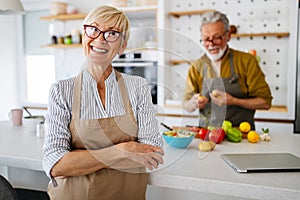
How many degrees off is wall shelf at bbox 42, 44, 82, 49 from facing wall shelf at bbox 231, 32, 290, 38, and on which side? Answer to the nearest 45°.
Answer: approximately 45° to its left

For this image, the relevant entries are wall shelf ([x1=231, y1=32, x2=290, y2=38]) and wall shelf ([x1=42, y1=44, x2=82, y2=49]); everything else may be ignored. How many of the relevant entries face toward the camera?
2

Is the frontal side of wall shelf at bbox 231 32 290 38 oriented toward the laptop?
yes

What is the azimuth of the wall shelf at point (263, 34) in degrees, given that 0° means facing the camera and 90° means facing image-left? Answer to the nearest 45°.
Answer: approximately 0°
